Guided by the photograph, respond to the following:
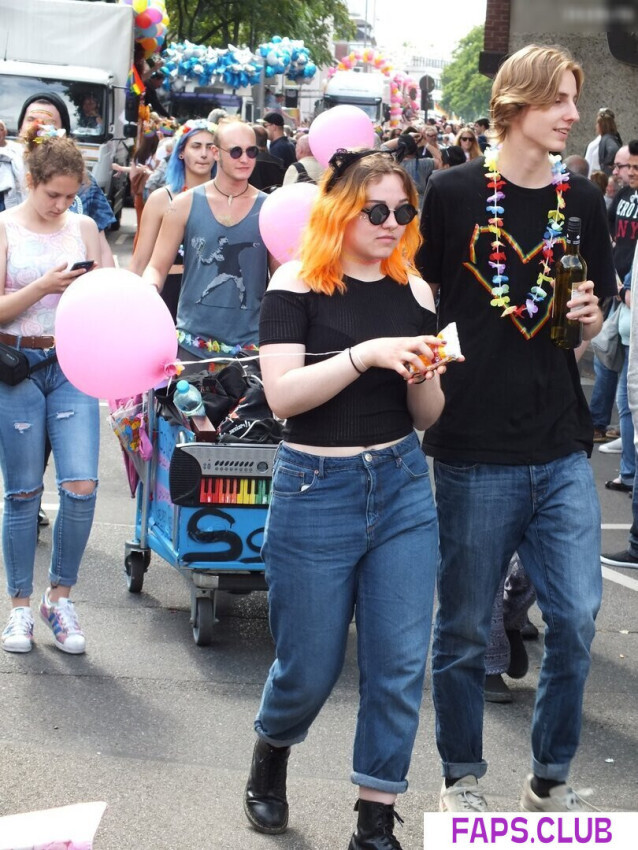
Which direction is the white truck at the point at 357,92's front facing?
toward the camera

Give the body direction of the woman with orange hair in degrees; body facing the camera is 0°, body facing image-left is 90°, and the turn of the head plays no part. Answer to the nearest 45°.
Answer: approximately 315°

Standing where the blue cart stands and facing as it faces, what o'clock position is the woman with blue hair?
The woman with blue hair is roughly at 6 o'clock from the blue cart.

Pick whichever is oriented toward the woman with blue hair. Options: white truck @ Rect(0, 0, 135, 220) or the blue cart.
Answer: the white truck

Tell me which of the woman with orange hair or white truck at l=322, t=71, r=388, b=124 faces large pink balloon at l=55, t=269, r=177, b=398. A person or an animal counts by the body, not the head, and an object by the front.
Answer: the white truck

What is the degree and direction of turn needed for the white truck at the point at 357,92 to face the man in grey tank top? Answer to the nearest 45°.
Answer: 0° — it already faces them

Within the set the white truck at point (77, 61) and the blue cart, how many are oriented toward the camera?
2

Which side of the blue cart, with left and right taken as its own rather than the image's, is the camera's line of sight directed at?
front

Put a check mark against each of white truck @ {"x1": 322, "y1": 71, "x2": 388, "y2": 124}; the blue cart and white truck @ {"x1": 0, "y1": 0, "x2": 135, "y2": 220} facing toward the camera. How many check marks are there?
3

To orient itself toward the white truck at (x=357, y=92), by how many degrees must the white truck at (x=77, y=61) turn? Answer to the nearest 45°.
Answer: approximately 135° to its left

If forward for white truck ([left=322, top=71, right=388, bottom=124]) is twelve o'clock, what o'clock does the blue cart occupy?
The blue cart is roughly at 12 o'clock from the white truck.

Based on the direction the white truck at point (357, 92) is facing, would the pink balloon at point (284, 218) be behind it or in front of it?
in front

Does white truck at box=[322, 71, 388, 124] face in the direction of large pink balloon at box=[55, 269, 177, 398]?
yes

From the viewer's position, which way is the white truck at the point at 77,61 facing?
facing the viewer
